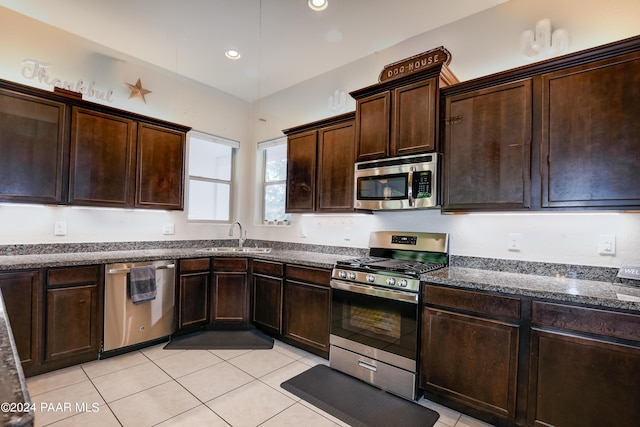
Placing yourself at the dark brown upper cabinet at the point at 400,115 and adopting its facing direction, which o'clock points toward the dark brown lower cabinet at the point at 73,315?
The dark brown lower cabinet is roughly at 1 o'clock from the dark brown upper cabinet.

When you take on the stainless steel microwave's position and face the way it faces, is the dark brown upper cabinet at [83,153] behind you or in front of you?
in front

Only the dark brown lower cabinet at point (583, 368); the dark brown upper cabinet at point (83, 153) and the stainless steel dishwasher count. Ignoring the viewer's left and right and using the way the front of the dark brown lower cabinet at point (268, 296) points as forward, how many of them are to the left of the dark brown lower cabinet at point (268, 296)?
1

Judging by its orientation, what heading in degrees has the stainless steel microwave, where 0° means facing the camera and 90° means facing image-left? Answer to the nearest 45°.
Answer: approximately 45°

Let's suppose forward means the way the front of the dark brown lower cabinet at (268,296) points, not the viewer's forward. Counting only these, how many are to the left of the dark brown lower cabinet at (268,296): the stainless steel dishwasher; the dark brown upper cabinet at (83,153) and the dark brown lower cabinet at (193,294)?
0

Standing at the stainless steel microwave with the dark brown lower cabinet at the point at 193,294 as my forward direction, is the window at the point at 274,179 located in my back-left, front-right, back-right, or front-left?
front-right

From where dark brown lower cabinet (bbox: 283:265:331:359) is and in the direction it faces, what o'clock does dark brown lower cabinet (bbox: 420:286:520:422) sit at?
dark brown lower cabinet (bbox: 420:286:520:422) is roughly at 9 o'clock from dark brown lower cabinet (bbox: 283:265:331:359).

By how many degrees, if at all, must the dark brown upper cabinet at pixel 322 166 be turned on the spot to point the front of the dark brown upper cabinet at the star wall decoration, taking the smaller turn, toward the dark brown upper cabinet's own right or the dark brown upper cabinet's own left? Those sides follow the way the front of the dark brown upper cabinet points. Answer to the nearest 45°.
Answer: approximately 45° to the dark brown upper cabinet's own right

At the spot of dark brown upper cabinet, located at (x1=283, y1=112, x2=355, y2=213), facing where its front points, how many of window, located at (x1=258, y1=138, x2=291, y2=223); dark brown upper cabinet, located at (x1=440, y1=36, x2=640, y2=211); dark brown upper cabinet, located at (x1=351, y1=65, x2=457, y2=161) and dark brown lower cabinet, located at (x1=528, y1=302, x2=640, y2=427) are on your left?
3

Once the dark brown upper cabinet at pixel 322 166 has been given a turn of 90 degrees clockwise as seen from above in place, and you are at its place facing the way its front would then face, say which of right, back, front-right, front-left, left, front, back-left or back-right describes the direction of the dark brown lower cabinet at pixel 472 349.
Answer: back

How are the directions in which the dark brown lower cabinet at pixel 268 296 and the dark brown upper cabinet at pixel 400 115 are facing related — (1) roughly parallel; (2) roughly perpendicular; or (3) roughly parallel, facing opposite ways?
roughly parallel

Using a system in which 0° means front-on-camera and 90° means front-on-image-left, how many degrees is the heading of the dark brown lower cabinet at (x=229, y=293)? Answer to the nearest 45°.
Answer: approximately 0°

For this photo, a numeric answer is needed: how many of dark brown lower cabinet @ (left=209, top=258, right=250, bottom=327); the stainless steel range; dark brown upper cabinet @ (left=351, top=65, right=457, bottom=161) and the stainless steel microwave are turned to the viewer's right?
0

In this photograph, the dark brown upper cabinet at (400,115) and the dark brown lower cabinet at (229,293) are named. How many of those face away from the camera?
0

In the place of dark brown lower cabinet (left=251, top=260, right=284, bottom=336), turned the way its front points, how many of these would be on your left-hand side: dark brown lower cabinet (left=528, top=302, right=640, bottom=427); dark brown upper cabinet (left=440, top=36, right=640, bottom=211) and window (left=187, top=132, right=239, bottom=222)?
2

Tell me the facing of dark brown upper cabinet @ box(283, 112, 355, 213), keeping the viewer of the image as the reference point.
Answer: facing the viewer and to the left of the viewer

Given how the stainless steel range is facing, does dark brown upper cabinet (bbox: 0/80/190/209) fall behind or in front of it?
in front

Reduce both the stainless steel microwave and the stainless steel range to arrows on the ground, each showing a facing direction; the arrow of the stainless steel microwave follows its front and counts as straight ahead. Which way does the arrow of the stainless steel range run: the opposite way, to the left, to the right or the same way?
the same way

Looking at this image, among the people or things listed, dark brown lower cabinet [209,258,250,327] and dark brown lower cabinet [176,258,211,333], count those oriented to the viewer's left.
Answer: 0

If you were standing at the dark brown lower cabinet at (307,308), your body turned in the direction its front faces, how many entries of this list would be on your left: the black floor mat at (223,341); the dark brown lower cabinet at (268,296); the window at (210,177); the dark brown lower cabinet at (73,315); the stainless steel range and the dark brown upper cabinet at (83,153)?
1
